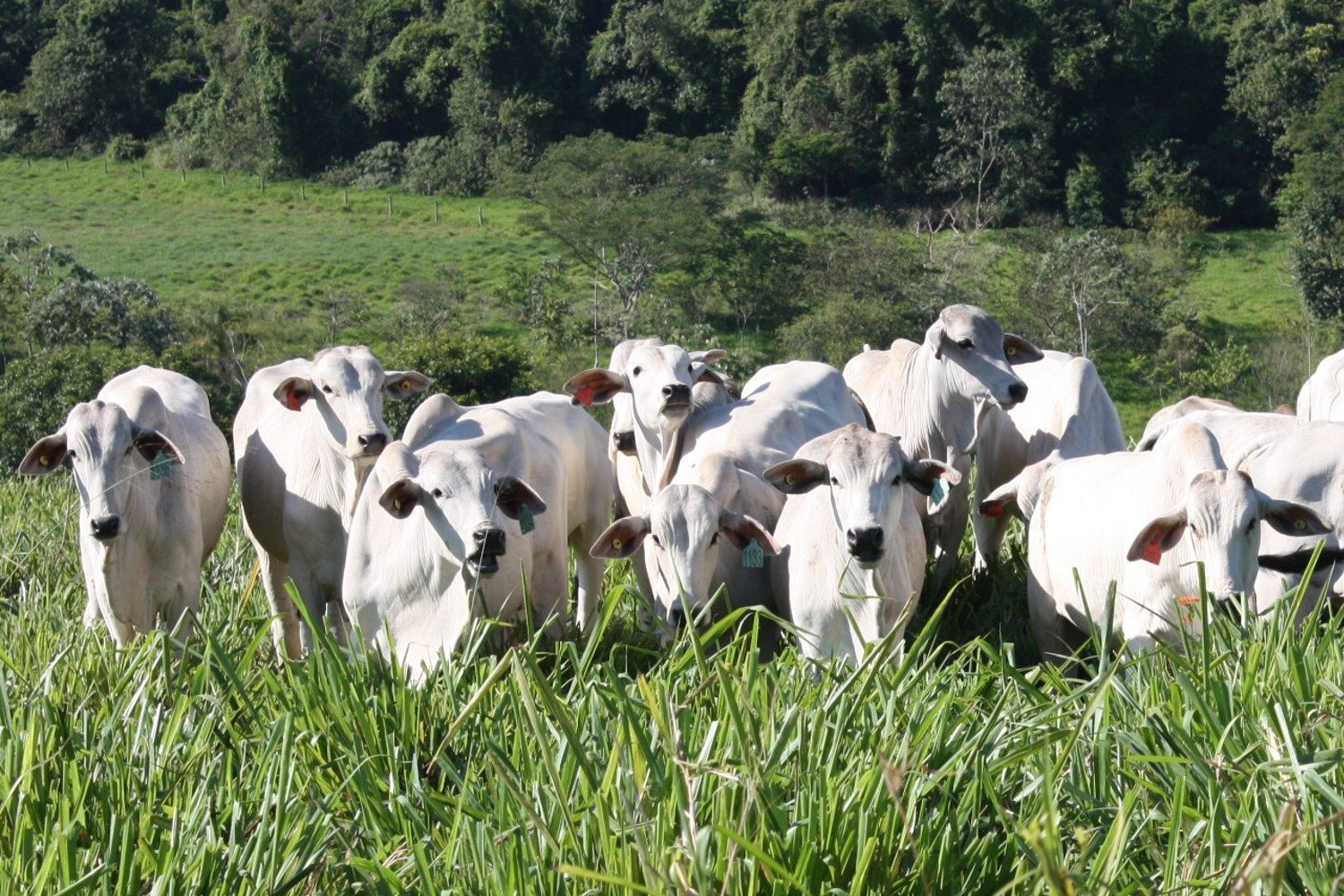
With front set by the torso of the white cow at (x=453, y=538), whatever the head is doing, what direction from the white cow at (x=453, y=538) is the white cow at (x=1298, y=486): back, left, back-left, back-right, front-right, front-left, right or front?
back-left

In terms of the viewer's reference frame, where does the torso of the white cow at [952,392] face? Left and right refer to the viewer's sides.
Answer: facing the viewer and to the right of the viewer

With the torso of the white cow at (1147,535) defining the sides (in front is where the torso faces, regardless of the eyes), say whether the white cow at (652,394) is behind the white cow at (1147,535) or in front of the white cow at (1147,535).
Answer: behind

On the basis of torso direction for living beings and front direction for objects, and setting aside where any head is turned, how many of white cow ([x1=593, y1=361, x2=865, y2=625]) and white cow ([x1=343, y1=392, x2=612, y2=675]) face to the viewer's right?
0

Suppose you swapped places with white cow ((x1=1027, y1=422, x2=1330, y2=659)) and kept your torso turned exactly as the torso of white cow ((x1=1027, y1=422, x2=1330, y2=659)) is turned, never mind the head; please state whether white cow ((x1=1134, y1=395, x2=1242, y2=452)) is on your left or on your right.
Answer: on your left

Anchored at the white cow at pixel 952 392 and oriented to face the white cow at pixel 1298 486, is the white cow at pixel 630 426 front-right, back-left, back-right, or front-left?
back-right

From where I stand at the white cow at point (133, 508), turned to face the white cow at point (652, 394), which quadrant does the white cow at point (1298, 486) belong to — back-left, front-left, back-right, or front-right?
front-right

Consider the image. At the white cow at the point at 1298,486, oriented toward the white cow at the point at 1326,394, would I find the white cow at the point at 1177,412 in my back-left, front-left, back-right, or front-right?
front-left

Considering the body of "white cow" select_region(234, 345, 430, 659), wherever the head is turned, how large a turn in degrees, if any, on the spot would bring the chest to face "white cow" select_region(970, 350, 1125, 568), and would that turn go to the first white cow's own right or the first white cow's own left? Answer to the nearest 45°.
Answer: approximately 45° to the first white cow's own left

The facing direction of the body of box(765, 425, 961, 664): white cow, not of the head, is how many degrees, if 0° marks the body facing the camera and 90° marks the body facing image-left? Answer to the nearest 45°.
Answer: approximately 0°

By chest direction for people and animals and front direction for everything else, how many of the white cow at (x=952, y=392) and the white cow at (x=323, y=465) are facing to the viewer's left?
0

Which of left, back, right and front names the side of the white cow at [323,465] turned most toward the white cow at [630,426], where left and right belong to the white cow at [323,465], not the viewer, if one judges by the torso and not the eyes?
left
